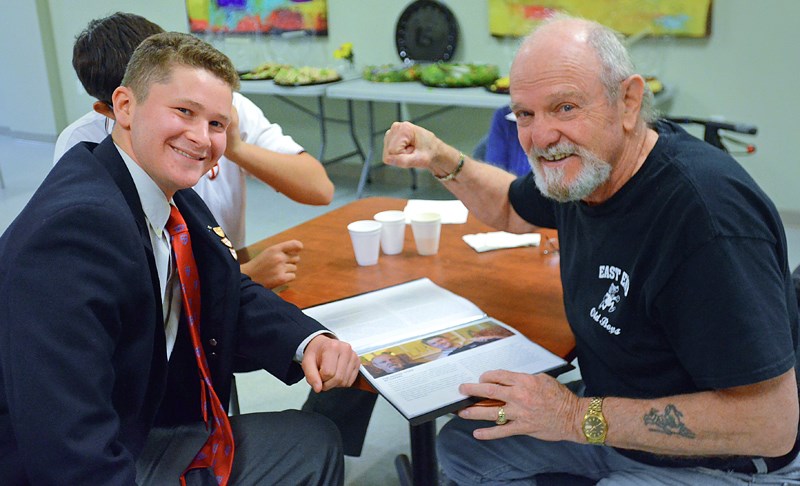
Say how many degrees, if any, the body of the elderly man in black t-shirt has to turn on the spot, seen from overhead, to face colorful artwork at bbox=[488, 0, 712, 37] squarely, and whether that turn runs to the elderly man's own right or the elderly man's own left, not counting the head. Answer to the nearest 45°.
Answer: approximately 135° to the elderly man's own right

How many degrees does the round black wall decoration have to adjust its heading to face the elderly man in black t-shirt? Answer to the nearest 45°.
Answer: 0° — it already faces them

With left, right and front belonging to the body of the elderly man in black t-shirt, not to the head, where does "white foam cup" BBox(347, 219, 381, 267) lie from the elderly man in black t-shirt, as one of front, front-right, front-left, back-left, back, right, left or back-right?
right

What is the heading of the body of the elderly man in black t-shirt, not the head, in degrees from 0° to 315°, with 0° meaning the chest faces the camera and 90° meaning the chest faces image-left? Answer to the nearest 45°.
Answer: approximately 45°

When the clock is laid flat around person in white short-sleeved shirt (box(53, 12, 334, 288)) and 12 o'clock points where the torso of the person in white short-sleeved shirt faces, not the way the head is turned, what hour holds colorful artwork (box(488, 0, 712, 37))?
The colorful artwork is roughly at 9 o'clock from the person in white short-sleeved shirt.

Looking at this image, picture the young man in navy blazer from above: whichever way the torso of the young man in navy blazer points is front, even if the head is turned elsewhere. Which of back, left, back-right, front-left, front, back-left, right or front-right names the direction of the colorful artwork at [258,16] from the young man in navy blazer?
back-left

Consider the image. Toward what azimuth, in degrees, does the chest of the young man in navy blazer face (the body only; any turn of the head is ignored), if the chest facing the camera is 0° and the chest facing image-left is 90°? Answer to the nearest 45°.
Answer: approximately 315°

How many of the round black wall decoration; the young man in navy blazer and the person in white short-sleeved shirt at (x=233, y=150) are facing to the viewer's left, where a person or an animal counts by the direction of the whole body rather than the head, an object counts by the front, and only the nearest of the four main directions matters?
0

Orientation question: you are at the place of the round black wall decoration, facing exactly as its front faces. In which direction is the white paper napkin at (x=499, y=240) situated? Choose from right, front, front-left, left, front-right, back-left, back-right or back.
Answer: front

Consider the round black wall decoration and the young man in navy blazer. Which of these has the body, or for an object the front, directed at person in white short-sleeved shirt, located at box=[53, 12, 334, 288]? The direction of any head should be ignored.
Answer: the round black wall decoration

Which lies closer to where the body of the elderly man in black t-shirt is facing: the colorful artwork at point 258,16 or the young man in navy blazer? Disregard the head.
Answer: the young man in navy blazer

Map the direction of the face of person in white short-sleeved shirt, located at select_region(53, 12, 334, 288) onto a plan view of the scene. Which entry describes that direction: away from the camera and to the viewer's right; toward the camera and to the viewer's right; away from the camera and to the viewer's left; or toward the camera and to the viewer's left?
away from the camera and to the viewer's right

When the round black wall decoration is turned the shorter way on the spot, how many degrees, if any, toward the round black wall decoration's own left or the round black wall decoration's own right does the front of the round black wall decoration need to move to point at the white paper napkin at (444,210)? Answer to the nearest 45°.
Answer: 0° — it already faces it

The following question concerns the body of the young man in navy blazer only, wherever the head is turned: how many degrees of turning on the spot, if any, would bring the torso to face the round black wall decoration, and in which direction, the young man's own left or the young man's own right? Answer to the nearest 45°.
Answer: approximately 90° to the young man's own left

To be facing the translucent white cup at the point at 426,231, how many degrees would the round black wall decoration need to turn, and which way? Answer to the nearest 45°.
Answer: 0° — it already faces it

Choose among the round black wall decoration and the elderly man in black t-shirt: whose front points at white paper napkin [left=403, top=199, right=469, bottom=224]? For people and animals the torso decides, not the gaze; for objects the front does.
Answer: the round black wall decoration

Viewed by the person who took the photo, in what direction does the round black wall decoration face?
facing the viewer
